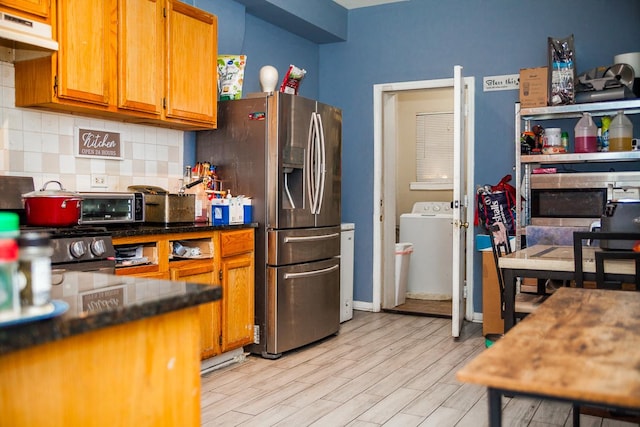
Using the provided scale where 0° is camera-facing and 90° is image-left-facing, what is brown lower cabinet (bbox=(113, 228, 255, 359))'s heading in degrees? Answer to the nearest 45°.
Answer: approximately 315°

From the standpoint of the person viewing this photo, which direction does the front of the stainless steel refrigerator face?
facing the viewer and to the right of the viewer

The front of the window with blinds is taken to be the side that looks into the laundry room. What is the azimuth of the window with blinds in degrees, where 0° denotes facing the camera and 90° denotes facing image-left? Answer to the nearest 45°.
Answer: approximately 0°

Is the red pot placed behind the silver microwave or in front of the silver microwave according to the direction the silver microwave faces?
in front

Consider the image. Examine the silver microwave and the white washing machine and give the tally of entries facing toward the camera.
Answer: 2

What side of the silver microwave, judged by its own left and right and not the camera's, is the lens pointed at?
front

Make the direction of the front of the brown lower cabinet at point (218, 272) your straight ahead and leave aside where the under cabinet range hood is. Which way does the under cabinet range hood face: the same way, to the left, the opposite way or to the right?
the same way

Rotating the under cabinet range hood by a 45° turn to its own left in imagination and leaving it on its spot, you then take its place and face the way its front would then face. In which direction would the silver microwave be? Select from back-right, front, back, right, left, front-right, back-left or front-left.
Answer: front

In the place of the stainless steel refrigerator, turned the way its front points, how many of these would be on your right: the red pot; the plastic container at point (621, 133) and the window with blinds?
1

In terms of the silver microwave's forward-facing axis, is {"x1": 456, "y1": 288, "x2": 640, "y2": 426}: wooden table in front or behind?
in front

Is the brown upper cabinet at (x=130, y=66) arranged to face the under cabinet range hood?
no

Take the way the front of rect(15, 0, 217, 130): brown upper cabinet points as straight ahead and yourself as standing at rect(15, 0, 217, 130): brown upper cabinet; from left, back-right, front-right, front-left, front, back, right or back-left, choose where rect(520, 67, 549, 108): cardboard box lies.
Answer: front-left

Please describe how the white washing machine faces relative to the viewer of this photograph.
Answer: facing the viewer

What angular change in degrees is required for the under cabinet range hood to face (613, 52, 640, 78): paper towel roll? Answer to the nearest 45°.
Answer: approximately 45° to its left

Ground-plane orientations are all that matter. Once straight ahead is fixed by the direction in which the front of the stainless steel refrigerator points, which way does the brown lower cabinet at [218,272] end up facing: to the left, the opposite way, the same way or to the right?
the same way

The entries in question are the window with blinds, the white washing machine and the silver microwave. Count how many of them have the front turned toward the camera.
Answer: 3

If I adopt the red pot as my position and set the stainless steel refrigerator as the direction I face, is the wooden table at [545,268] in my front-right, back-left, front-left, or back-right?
front-right

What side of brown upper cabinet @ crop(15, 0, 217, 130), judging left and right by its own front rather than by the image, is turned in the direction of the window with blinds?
left

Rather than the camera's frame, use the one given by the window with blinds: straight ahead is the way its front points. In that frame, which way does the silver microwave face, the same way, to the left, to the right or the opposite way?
the same way

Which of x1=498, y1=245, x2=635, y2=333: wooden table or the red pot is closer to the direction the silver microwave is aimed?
the wooden table
